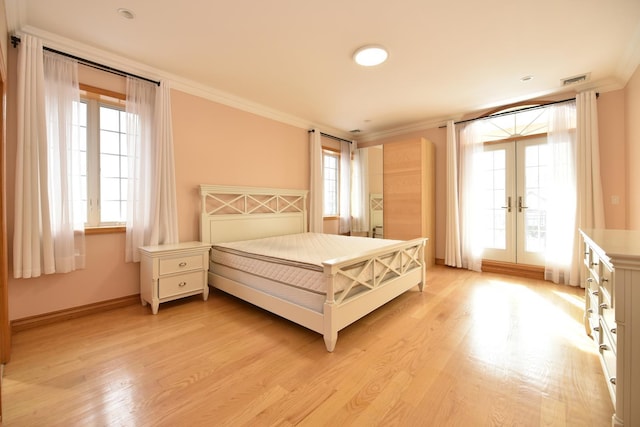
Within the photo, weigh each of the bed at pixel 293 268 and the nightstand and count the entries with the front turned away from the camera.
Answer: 0

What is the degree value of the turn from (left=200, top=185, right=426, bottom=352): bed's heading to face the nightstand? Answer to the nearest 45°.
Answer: approximately 135° to its right

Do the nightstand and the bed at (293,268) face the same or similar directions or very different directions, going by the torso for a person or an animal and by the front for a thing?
same or similar directions

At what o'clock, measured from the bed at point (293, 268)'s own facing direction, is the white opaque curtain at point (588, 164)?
The white opaque curtain is roughly at 10 o'clock from the bed.

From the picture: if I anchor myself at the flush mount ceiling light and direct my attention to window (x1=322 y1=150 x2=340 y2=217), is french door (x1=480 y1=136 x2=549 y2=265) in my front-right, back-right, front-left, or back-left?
front-right

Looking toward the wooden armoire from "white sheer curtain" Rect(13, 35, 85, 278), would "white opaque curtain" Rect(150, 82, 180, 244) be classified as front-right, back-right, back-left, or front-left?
front-left

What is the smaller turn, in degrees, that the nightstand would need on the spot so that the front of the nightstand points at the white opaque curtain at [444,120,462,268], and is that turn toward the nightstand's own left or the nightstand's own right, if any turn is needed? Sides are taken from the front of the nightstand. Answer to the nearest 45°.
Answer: approximately 45° to the nightstand's own left

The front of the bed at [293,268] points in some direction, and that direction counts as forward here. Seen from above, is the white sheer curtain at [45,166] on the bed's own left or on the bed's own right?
on the bed's own right

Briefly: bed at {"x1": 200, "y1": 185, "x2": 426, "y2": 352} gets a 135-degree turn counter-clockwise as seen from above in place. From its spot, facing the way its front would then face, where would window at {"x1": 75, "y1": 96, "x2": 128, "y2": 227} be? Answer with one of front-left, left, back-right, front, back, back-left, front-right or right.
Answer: left

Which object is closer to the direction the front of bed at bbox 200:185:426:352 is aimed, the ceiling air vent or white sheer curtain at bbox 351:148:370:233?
the ceiling air vent

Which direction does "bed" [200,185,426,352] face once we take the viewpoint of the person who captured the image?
facing the viewer and to the right of the viewer

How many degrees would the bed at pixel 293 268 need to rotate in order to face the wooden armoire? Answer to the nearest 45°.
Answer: approximately 90° to its left
